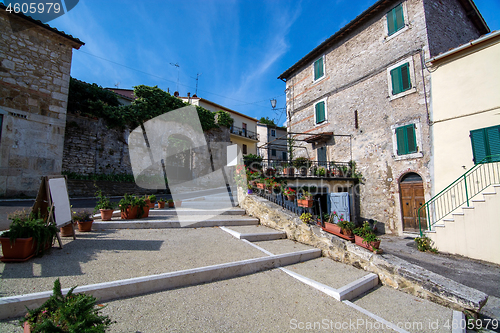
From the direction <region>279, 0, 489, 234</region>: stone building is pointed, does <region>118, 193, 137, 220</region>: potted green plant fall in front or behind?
in front

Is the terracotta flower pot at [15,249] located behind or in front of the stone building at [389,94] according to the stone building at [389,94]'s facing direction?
in front

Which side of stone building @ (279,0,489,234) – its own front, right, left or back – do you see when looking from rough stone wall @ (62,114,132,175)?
front

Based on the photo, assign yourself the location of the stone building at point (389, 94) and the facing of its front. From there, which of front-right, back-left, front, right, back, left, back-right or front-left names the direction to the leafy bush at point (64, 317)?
front-left

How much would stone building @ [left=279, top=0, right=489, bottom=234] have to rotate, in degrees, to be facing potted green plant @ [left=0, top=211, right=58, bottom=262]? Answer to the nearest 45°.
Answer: approximately 45° to its left

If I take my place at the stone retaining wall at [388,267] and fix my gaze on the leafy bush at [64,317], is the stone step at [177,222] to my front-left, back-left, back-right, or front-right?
front-right

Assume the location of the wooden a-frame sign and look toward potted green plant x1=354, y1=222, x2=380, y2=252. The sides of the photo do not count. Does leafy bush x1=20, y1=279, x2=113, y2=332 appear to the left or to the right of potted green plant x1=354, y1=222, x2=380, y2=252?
right

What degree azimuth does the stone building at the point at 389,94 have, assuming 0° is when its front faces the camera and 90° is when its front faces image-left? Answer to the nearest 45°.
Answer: approximately 45°

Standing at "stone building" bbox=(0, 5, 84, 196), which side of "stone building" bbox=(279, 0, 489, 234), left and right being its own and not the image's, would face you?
front

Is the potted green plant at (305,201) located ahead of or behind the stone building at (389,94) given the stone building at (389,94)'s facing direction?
ahead
